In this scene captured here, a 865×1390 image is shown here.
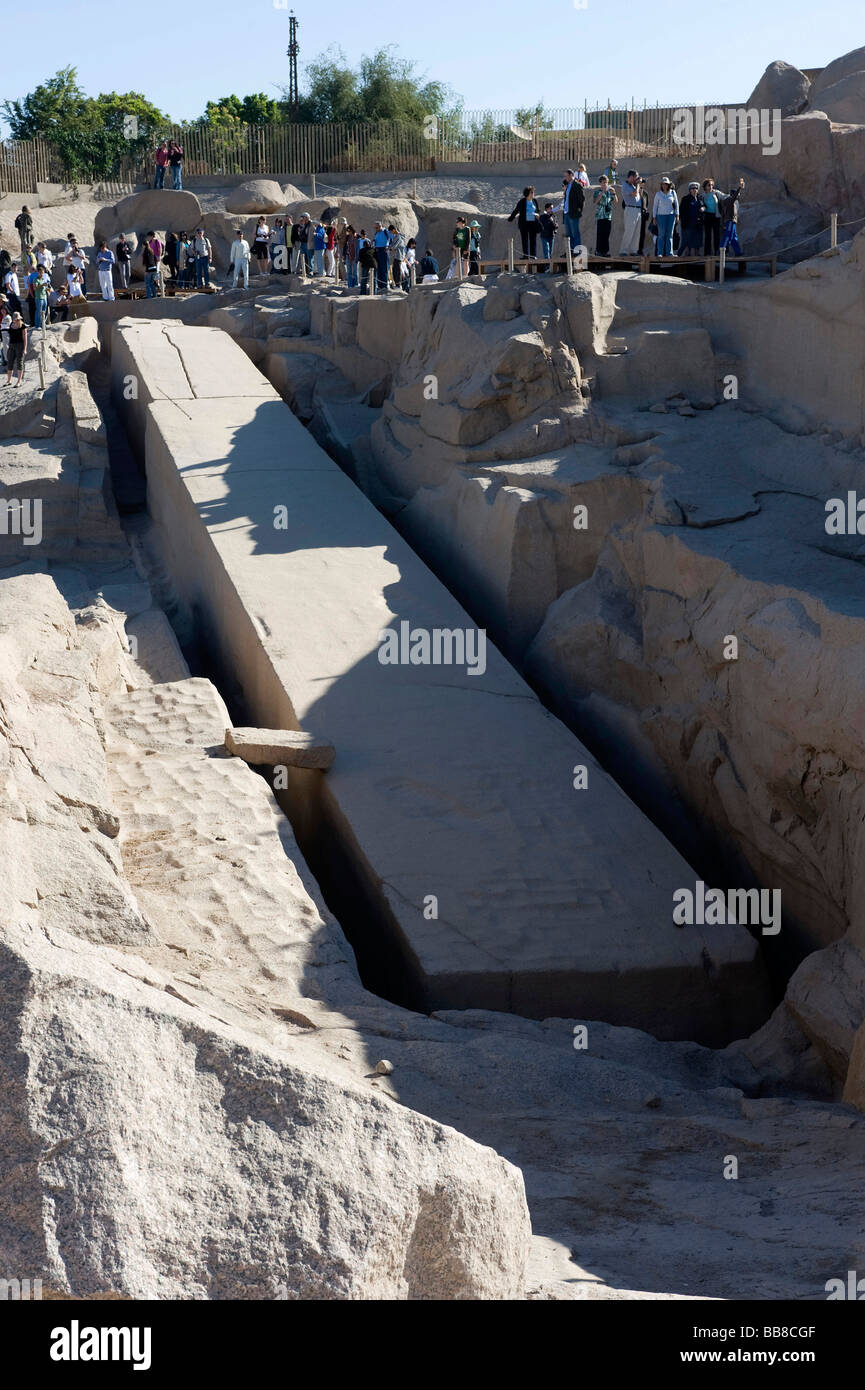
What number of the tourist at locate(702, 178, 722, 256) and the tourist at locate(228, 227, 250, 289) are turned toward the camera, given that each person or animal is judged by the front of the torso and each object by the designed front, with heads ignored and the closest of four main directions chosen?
2

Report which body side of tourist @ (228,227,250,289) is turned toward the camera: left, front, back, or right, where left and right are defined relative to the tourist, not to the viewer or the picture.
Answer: front

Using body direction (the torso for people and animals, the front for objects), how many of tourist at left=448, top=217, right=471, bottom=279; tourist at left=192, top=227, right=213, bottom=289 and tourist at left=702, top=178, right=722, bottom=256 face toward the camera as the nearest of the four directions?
3

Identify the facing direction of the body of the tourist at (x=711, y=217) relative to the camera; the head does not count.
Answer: toward the camera

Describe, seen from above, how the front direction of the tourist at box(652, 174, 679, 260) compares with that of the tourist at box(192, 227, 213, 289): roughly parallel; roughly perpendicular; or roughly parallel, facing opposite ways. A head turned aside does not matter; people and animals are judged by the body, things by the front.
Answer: roughly parallel

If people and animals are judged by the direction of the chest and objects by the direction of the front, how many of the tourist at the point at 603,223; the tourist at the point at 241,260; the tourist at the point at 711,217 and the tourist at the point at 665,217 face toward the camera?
4
